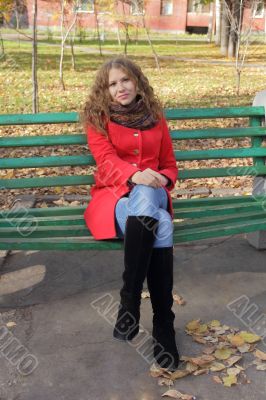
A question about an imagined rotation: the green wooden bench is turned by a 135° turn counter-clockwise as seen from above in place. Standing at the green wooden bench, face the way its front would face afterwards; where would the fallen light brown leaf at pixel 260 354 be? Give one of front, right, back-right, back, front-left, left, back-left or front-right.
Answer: right

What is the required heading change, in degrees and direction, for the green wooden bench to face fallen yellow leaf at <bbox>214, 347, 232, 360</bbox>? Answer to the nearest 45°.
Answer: approximately 45° to its left

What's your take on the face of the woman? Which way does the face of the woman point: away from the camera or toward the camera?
toward the camera

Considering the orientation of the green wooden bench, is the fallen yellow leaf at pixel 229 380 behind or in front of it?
in front

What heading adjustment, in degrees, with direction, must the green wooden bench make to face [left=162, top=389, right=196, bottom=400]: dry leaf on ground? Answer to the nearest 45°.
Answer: approximately 45° to its left

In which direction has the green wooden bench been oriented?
toward the camera

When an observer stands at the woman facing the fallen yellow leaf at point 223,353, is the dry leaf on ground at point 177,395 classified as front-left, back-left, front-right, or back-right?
front-right

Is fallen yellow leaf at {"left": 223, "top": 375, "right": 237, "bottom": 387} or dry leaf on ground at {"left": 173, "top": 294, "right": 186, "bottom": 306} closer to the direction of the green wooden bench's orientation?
the fallen yellow leaf

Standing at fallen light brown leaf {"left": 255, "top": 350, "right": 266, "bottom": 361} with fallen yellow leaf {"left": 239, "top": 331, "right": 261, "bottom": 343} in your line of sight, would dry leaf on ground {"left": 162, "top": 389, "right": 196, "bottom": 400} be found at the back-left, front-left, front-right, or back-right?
back-left

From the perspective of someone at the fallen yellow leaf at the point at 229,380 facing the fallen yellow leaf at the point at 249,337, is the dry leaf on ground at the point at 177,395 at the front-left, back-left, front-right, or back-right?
back-left
